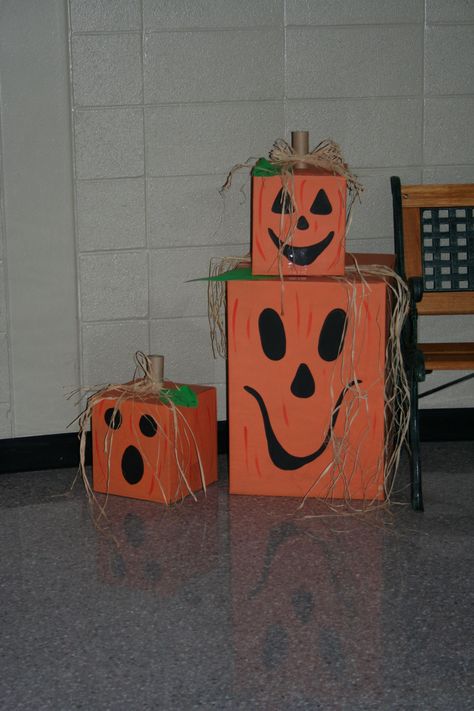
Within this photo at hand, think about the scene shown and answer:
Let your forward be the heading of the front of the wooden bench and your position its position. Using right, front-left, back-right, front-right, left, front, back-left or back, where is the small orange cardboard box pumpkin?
front-right

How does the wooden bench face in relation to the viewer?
toward the camera

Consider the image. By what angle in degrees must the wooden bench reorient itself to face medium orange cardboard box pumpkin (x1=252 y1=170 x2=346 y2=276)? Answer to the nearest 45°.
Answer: approximately 45° to its right

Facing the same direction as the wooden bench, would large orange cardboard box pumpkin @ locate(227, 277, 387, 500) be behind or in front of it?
in front
